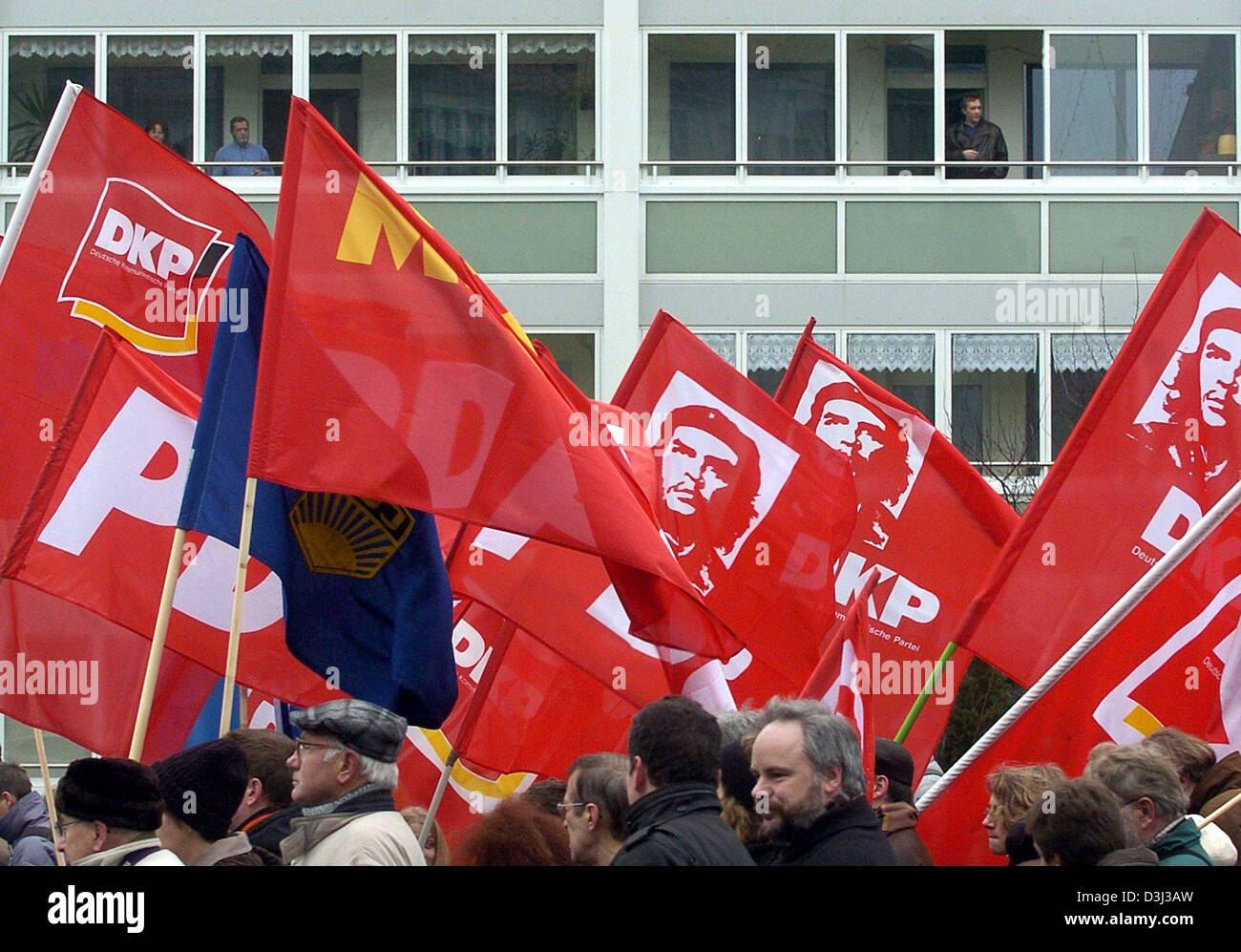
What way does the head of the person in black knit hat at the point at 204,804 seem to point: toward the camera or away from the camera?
away from the camera

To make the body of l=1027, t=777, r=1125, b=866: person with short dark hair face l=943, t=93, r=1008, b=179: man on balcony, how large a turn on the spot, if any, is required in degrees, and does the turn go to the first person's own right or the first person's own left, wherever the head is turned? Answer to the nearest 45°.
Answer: approximately 45° to the first person's own right

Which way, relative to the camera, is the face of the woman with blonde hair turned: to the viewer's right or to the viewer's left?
to the viewer's left

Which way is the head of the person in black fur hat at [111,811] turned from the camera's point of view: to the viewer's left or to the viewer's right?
to the viewer's left

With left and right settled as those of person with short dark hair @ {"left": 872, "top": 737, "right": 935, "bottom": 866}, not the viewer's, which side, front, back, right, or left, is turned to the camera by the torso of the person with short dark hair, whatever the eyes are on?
left

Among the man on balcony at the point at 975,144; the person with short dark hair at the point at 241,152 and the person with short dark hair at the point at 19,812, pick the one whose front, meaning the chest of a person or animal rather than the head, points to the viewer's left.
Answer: the person with short dark hair at the point at 19,812

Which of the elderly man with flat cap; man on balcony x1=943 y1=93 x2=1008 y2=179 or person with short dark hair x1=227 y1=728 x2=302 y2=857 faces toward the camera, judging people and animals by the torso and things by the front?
the man on balcony

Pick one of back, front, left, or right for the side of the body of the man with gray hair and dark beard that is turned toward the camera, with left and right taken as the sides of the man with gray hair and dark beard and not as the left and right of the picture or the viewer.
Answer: left

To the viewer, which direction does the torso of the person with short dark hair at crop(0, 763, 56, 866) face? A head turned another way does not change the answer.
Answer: to the viewer's left

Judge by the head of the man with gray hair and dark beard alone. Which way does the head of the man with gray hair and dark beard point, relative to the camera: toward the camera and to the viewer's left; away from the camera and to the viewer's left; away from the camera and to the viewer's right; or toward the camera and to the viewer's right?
toward the camera and to the viewer's left

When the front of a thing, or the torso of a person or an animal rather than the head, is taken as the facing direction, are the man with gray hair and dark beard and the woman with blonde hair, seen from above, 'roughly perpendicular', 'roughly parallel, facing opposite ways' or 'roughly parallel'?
roughly parallel

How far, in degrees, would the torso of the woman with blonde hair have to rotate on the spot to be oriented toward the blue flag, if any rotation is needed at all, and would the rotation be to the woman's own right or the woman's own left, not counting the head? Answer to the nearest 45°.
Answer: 0° — they already face it

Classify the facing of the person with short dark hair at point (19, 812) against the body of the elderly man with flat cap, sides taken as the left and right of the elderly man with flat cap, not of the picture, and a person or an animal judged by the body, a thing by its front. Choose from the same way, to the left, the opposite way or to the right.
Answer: the same way

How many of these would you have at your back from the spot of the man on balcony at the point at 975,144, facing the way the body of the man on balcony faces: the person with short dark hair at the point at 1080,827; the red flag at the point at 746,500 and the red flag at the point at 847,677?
0

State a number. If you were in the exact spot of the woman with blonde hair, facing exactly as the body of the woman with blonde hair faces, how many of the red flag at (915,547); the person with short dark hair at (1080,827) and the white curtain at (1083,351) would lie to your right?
2

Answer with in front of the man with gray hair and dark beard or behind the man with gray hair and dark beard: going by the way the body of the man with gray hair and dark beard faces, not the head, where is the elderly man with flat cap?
in front

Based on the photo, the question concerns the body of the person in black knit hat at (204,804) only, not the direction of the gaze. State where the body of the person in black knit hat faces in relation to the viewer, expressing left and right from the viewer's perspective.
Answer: facing away from the viewer and to the left of the viewer

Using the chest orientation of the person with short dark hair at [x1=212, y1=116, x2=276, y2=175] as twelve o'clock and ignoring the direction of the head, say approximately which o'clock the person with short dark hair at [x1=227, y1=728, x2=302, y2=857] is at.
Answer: the person with short dark hair at [x1=227, y1=728, x2=302, y2=857] is roughly at 12 o'clock from the person with short dark hair at [x1=212, y1=116, x2=276, y2=175].

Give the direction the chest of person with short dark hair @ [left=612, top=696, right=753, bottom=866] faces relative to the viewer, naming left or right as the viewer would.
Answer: facing away from the viewer and to the left of the viewer

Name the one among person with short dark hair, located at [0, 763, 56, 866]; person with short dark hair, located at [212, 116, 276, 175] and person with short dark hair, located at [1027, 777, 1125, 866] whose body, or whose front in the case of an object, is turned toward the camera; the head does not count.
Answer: person with short dark hair, located at [212, 116, 276, 175]

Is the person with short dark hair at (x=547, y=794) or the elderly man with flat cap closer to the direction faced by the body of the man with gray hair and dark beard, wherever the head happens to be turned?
the elderly man with flat cap

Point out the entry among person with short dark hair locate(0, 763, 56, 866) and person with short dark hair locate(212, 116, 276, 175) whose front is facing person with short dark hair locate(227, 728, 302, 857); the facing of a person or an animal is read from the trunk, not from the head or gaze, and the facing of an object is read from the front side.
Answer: person with short dark hair locate(212, 116, 276, 175)

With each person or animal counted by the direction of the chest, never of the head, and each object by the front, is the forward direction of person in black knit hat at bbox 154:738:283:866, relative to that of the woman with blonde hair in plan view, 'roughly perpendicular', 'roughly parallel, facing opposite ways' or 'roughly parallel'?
roughly parallel
